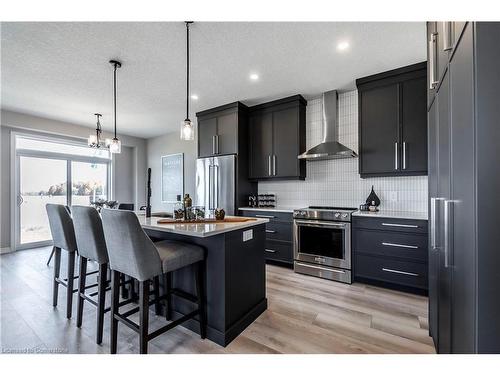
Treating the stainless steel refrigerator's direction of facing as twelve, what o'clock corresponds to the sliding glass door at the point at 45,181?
The sliding glass door is roughly at 2 o'clock from the stainless steel refrigerator.

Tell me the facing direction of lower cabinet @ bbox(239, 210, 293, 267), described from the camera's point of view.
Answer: facing the viewer and to the left of the viewer

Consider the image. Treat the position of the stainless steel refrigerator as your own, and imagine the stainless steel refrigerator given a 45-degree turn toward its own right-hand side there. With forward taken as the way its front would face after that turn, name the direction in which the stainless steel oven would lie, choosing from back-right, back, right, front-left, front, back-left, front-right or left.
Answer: back-left

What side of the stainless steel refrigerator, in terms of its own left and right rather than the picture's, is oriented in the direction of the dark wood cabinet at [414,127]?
left

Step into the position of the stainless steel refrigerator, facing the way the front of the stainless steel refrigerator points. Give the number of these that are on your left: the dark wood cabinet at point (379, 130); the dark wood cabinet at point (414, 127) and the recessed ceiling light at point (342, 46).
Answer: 3

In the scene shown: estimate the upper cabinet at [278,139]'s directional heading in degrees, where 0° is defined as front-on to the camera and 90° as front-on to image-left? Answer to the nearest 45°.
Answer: approximately 45°

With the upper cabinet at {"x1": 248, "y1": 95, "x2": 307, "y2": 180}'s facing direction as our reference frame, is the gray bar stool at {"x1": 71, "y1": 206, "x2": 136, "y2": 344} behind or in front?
in front

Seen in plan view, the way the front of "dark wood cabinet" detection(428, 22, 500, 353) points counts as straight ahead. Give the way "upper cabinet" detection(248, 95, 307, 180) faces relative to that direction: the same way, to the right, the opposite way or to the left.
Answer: to the left

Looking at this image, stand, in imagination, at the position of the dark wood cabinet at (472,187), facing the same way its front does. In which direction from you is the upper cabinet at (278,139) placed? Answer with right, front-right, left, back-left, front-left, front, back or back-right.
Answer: front-right

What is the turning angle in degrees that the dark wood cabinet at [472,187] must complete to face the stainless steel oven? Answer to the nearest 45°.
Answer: approximately 45° to its right

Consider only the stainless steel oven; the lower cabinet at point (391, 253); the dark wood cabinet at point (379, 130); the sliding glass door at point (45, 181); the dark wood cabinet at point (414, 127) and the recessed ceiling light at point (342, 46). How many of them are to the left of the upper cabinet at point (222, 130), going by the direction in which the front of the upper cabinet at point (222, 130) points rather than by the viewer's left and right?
5

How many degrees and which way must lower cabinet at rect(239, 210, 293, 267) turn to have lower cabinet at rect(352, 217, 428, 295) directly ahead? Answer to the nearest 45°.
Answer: approximately 90° to its left

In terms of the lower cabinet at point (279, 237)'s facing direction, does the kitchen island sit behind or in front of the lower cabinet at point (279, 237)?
in front

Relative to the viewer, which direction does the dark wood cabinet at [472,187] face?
to the viewer's left

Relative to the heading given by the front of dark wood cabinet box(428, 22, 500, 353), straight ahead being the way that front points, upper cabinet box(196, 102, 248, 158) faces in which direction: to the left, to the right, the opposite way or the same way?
to the left
